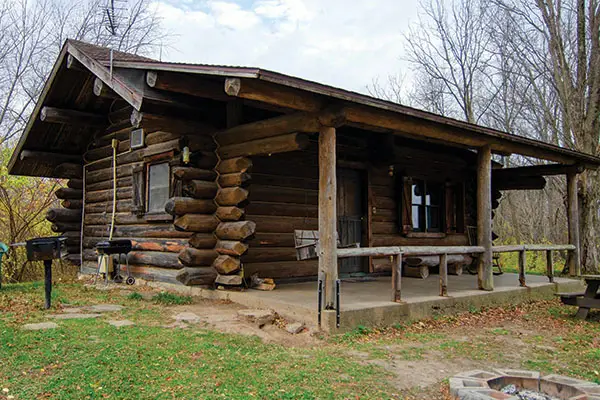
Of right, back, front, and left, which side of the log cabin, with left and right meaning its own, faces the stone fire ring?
front

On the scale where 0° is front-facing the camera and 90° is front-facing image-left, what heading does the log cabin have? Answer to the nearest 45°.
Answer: approximately 315°

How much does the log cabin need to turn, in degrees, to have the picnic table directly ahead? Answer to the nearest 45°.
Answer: approximately 45° to its left
